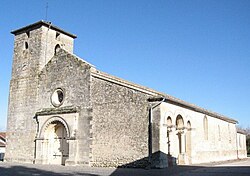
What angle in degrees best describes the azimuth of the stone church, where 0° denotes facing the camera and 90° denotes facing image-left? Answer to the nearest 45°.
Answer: approximately 45°
